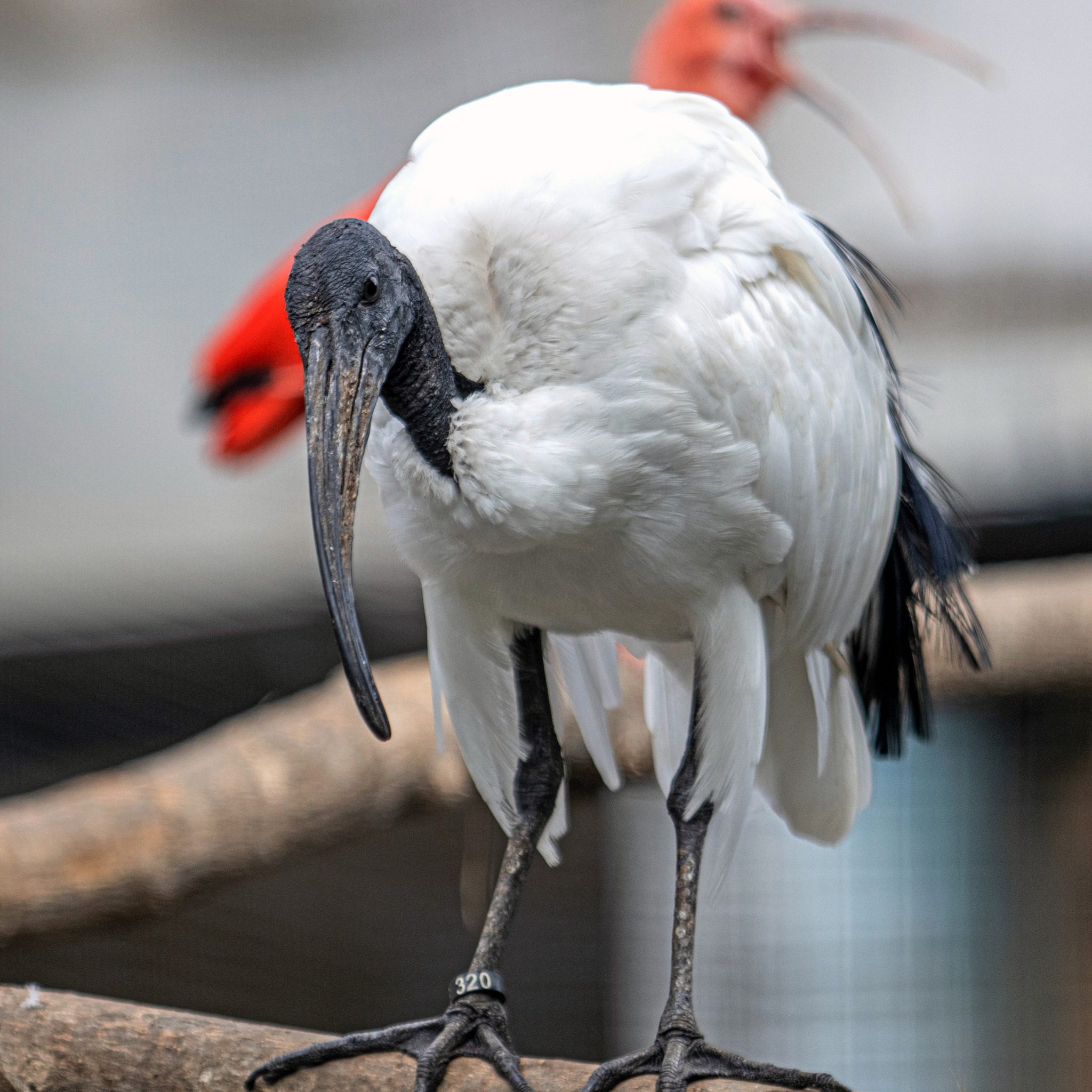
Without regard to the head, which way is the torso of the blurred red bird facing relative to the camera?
to the viewer's right

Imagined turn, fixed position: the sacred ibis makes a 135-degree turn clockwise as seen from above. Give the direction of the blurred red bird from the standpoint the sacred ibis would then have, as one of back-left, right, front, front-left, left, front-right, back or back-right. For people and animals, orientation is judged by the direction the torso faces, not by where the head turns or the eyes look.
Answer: front

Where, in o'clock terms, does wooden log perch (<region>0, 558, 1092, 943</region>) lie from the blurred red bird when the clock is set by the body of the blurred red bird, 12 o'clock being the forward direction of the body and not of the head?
The wooden log perch is roughly at 4 o'clock from the blurred red bird.

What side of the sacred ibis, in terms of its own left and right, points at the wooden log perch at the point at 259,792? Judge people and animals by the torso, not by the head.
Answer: right

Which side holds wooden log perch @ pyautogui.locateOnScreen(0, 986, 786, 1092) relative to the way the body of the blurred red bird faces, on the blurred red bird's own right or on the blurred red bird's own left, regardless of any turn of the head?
on the blurred red bird's own right

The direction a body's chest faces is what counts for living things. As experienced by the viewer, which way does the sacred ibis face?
facing the viewer and to the left of the viewer
